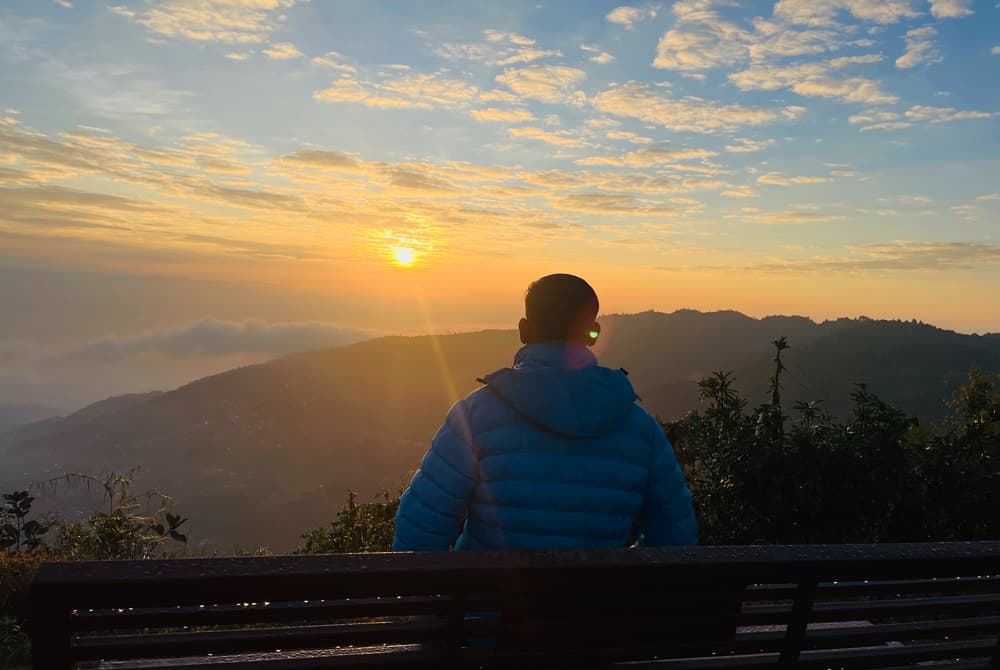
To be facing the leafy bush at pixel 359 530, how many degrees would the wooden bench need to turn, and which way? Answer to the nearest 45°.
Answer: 0° — it already faces it

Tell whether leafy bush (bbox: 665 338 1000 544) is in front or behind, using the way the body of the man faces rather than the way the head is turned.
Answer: in front

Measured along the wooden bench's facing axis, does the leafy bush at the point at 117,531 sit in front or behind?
in front

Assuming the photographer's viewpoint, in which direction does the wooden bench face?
facing away from the viewer

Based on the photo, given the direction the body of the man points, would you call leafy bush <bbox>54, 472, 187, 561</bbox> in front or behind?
in front

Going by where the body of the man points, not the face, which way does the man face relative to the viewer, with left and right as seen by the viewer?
facing away from the viewer

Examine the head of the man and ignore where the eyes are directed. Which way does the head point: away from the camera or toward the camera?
away from the camera
